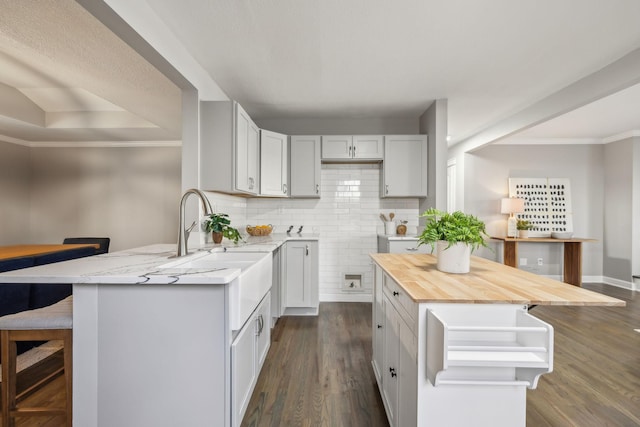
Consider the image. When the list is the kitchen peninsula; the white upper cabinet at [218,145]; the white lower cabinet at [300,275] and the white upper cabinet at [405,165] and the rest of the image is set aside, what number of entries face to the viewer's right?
2

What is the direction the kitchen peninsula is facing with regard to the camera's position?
facing to the right of the viewer

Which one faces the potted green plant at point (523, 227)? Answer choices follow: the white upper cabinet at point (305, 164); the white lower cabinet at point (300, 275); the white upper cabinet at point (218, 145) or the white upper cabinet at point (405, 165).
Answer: the white upper cabinet at point (218, 145)

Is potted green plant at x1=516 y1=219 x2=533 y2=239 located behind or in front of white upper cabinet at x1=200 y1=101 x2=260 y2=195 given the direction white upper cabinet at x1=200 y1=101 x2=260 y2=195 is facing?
in front

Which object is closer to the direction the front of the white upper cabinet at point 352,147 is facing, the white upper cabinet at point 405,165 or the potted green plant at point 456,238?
the potted green plant

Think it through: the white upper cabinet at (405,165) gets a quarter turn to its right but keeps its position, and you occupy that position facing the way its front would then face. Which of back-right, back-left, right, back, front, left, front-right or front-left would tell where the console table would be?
back-right

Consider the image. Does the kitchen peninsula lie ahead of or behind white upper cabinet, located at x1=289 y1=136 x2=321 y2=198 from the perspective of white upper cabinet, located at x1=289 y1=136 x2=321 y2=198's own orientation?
ahead

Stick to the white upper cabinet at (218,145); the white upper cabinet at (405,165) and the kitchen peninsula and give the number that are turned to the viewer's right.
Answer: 2

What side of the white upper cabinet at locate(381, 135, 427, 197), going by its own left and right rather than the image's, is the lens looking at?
front

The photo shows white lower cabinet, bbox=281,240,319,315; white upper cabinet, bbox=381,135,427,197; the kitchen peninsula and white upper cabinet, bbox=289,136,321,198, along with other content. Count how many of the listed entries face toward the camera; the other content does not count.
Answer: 3

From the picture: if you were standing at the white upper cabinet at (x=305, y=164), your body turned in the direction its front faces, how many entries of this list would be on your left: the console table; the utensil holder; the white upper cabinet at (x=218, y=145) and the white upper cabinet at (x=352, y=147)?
3

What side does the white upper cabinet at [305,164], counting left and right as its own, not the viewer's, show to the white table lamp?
left

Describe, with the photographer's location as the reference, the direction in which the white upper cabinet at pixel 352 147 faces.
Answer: facing the viewer

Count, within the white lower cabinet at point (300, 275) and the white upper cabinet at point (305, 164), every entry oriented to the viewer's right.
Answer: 0

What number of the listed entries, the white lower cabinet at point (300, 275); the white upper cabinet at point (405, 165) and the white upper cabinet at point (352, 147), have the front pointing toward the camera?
3

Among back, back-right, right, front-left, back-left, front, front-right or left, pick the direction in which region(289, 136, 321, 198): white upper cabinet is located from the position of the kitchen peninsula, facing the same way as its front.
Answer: front-left
